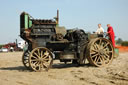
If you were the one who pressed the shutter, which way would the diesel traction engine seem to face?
facing to the left of the viewer
